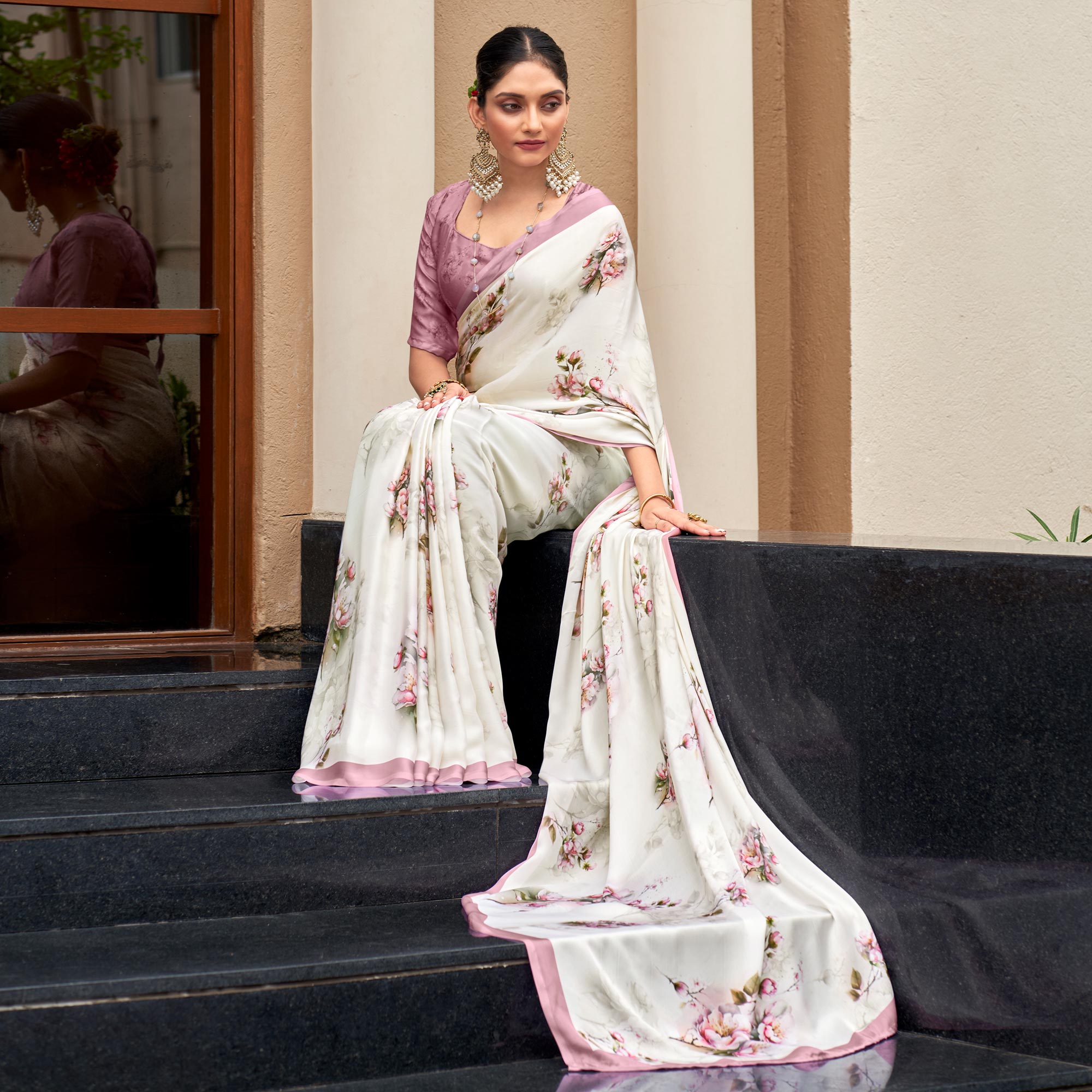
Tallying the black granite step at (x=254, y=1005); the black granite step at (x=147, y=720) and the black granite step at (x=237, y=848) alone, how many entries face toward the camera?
3

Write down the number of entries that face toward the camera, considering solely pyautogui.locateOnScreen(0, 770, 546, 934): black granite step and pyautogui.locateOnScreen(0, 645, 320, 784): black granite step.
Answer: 2

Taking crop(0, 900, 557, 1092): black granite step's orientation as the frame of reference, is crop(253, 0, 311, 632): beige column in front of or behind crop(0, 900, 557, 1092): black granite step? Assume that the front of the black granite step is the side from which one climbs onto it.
behind

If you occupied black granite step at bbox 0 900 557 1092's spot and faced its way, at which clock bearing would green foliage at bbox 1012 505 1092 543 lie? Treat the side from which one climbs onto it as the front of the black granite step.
The green foliage is roughly at 8 o'clock from the black granite step.

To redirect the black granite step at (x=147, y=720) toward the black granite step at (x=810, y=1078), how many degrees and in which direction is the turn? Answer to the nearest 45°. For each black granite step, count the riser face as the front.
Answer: approximately 45° to its left

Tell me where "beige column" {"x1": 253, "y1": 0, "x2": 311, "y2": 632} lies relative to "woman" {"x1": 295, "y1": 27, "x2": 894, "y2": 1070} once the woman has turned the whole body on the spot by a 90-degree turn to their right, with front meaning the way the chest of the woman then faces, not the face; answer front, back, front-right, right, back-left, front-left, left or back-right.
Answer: front

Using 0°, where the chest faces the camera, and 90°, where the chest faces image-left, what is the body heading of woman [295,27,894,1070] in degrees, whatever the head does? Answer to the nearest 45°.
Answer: approximately 45°

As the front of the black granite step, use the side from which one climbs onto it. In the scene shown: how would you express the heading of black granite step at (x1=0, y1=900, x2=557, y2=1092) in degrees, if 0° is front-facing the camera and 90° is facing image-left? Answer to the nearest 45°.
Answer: approximately 0°

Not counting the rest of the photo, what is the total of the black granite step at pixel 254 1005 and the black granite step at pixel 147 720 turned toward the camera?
2

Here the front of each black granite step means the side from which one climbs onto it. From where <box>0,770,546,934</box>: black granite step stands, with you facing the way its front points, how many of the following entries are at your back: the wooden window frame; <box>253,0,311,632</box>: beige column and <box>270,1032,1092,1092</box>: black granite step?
2

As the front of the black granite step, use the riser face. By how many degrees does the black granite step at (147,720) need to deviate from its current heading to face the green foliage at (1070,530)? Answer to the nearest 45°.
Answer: approximately 90° to its left

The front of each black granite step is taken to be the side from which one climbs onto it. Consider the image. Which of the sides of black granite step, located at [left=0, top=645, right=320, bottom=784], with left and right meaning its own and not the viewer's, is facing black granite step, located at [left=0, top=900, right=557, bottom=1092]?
front

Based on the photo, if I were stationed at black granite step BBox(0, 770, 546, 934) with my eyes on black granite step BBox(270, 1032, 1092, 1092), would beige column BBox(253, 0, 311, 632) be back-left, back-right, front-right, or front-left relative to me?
back-left
